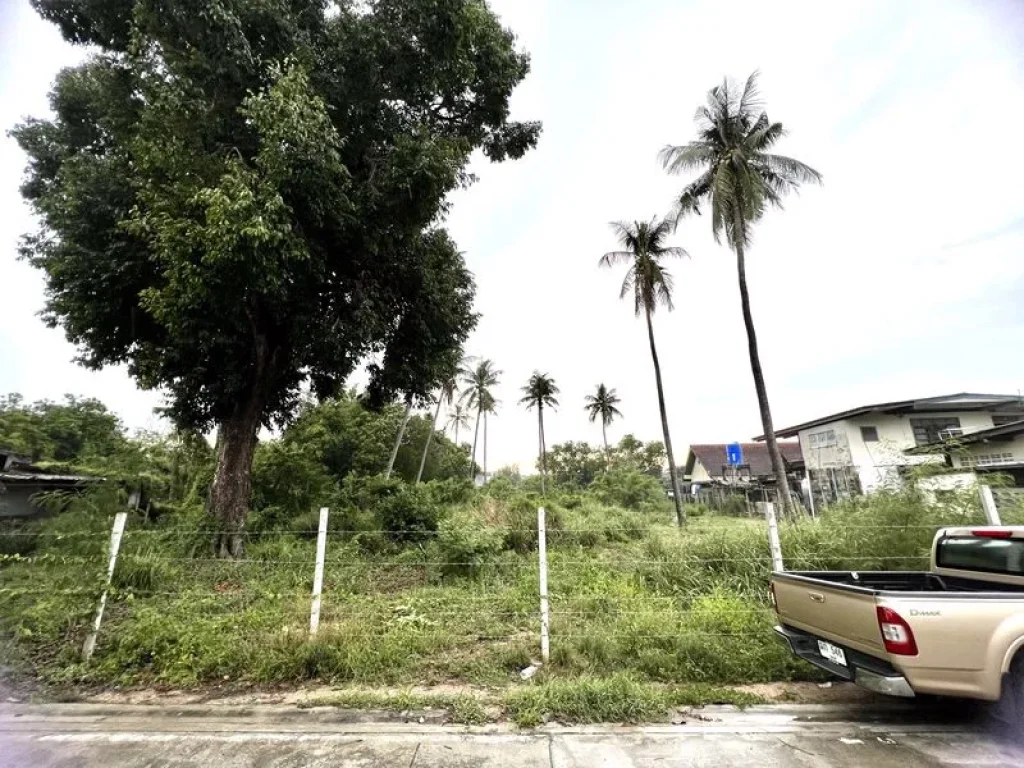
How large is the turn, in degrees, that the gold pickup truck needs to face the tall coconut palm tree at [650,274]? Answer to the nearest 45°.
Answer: approximately 90° to its left

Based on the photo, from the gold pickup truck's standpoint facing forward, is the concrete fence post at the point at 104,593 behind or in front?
behind

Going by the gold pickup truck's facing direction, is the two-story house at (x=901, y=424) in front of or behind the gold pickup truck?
in front

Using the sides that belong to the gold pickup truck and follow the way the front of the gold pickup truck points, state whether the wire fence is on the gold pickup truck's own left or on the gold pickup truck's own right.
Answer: on the gold pickup truck's own left

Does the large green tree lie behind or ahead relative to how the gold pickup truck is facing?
behind

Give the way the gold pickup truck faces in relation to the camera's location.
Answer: facing away from the viewer and to the right of the viewer

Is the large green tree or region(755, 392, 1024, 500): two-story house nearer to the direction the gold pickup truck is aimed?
the two-story house

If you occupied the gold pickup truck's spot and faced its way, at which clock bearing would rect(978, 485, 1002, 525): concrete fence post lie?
The concrete fence post is roughly at 11 o'clock from the gold pickup truck.

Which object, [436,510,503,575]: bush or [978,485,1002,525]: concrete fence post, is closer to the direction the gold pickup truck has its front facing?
the concrete fence post

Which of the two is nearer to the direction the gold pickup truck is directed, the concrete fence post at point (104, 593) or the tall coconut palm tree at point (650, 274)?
the tall coconut palm tree

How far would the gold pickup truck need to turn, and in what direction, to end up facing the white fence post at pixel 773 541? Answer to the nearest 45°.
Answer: approximately 90° to its left

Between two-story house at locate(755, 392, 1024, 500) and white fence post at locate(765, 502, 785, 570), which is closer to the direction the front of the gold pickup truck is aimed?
the two-story house
